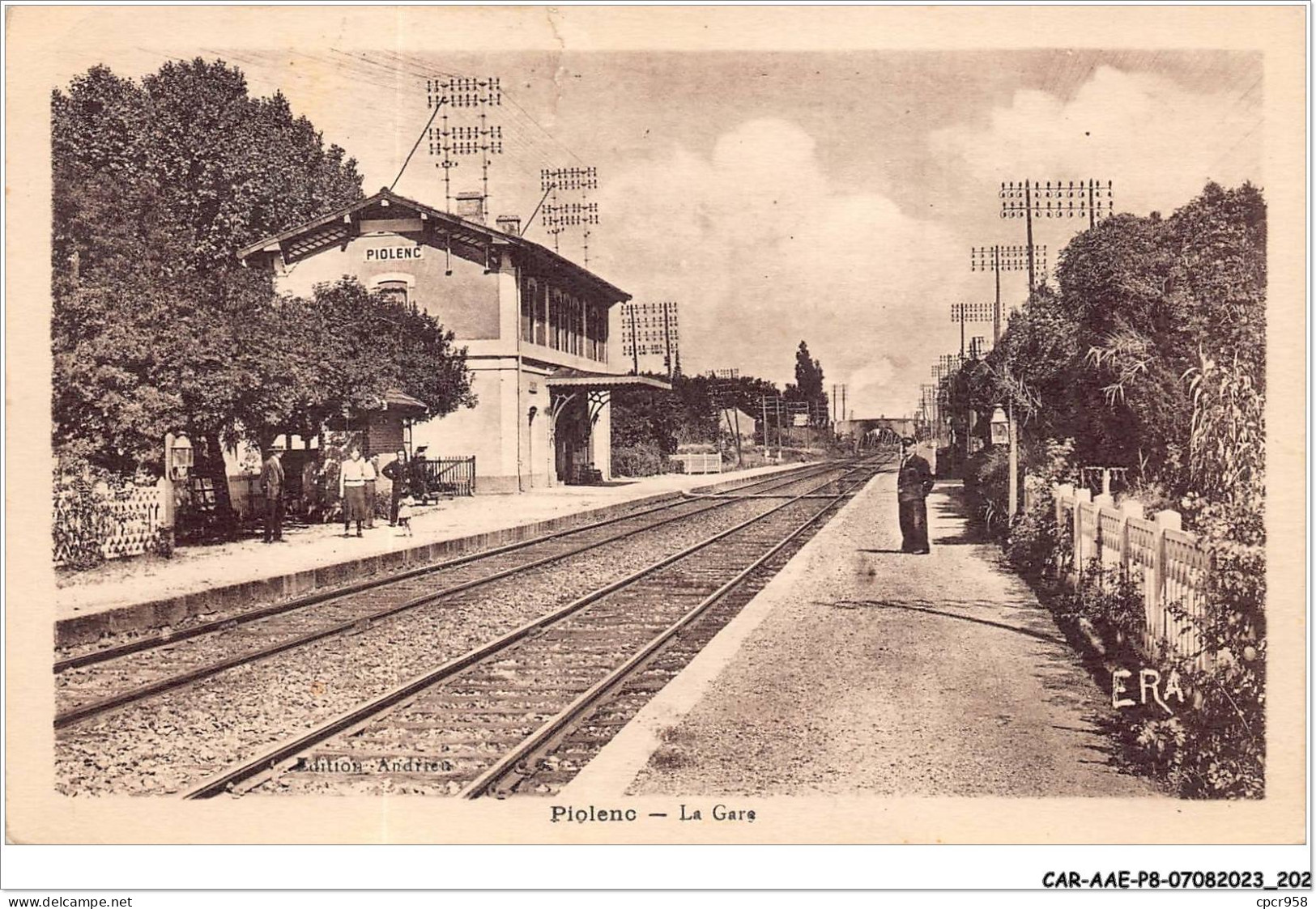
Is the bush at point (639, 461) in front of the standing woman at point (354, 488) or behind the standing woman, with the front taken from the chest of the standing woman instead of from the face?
behind

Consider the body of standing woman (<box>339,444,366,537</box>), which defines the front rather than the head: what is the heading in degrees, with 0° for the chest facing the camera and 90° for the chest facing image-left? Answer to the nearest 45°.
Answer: approximately 0°
